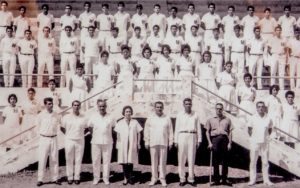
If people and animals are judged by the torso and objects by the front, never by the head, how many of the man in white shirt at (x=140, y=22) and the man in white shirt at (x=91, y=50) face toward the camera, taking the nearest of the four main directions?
2

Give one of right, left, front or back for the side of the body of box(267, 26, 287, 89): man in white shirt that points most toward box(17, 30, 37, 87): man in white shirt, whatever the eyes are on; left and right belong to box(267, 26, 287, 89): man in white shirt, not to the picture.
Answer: right

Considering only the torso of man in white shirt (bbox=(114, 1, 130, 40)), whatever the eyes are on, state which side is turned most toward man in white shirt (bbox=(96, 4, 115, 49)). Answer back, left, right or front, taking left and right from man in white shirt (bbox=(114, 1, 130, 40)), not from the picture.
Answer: right

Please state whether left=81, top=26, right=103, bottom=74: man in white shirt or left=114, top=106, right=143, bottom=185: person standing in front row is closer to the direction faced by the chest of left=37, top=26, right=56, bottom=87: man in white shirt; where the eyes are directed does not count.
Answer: the person standing in front row
